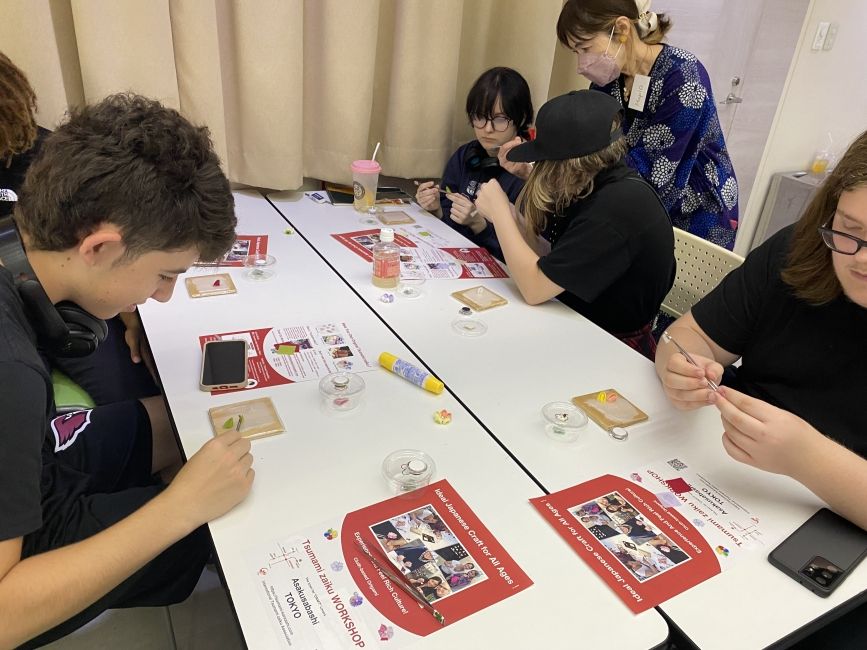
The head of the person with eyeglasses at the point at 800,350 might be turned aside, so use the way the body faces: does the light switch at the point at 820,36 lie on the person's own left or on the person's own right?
on the person's own right

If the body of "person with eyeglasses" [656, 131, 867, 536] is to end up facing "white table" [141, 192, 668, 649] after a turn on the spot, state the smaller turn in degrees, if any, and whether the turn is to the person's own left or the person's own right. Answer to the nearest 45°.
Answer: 0° — they already face it

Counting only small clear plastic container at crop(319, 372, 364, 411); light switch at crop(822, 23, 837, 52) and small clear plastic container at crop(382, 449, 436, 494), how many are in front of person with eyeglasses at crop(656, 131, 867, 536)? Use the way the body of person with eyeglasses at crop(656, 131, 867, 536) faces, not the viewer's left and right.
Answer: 2

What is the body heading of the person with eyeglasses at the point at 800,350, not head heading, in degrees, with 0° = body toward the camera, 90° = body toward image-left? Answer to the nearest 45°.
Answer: approximately 45°

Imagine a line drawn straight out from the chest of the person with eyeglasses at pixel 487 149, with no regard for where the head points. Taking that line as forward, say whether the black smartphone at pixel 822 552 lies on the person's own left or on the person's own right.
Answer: on the person's own left
